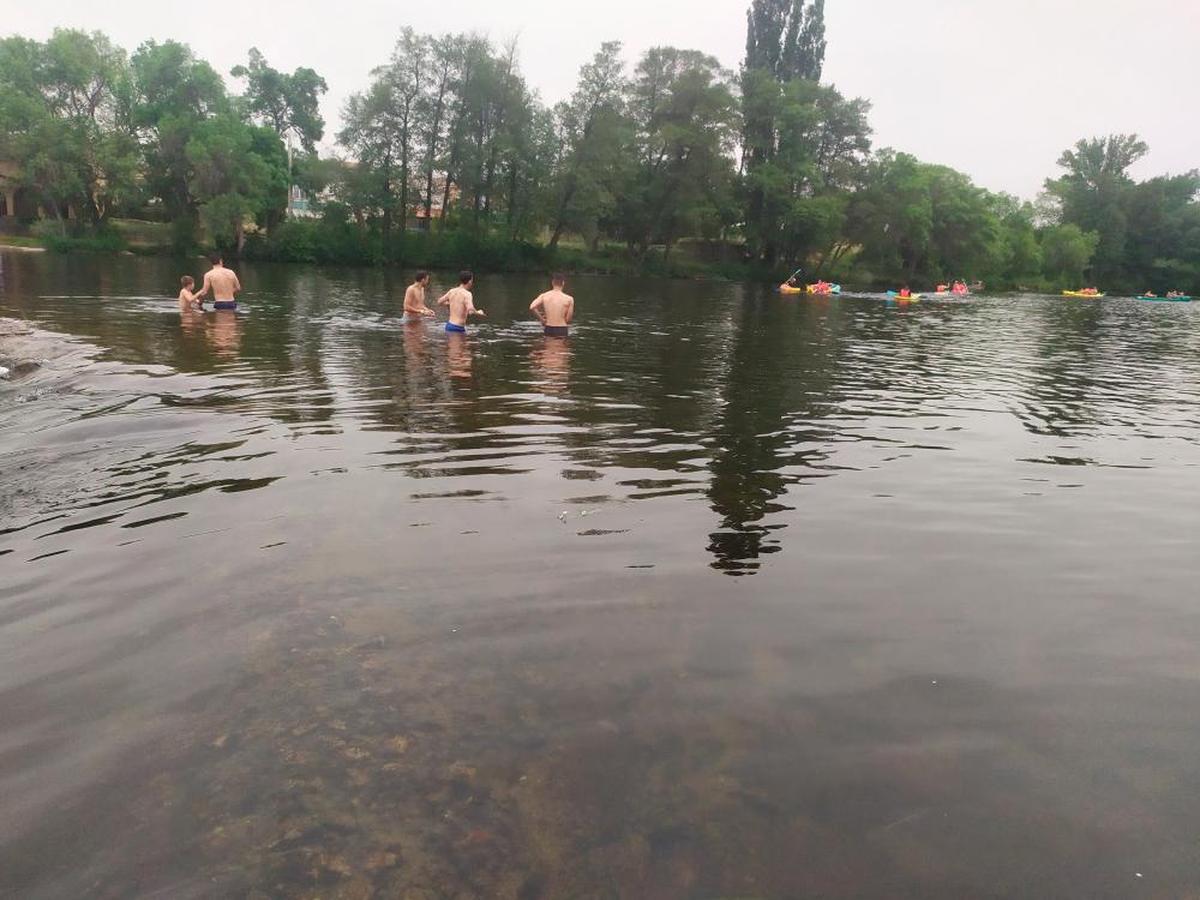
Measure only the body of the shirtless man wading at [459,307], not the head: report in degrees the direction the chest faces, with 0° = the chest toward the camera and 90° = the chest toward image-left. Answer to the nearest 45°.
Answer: approximately 225°

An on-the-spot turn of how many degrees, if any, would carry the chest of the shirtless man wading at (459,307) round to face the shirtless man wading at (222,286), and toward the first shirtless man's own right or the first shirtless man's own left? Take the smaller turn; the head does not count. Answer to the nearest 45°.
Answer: approximately 90° to the first shirtless man's own left

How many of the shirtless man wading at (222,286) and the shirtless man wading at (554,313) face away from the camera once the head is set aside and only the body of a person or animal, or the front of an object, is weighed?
2

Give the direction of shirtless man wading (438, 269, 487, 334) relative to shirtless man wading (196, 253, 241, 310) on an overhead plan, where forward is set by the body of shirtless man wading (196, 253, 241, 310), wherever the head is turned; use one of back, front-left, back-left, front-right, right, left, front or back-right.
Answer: back-right

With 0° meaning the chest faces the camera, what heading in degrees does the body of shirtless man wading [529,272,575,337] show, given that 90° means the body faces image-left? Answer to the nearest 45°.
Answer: approximately 180°

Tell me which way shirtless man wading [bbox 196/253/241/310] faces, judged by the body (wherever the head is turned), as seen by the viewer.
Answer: away from the camera

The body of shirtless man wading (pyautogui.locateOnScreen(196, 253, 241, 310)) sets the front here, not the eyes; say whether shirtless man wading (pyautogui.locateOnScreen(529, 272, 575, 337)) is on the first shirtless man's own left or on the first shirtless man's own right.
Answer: on the first shirtless man's own right

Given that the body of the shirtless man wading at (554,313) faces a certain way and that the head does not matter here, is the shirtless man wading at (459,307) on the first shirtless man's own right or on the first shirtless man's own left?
on the first shirtless man's own left
